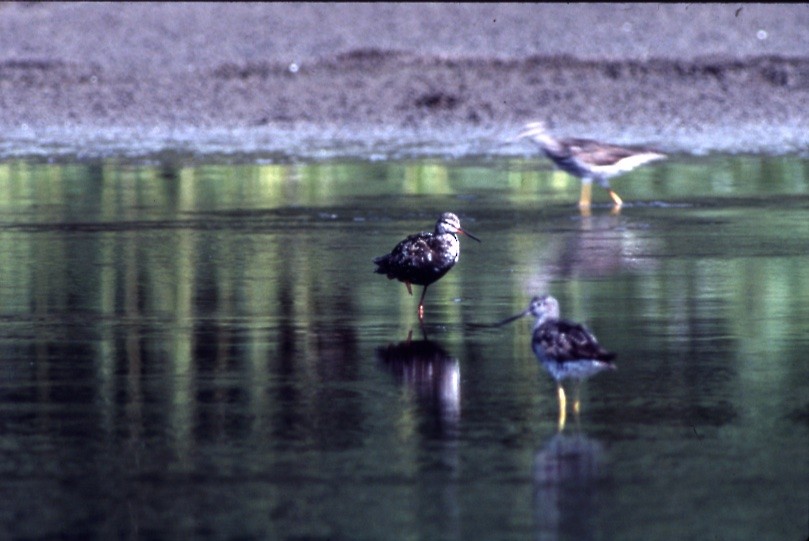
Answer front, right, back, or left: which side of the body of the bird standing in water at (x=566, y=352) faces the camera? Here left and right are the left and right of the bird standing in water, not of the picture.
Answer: left

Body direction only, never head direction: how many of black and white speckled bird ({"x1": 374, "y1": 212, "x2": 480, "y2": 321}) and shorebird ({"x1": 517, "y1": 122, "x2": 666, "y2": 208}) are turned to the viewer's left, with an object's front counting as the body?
1

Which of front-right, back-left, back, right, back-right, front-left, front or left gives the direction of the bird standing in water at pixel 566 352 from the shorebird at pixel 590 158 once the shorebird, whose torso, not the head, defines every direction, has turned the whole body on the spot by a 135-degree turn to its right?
back-right

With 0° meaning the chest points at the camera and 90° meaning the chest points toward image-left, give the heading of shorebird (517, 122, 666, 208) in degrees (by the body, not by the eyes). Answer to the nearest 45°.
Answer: approximately 90°

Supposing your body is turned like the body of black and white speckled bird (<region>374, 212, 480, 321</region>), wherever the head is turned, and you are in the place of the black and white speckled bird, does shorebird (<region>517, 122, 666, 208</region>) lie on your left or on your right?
on your left

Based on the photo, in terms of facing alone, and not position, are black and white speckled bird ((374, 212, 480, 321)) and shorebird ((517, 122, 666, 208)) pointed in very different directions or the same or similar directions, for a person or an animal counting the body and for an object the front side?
very different directions

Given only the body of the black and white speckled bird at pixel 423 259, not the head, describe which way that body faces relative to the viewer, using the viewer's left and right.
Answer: facing to the right of the viewer

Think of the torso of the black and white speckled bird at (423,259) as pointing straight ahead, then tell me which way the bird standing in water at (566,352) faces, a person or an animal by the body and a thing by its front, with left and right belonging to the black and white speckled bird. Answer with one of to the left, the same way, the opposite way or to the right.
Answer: the opposite way

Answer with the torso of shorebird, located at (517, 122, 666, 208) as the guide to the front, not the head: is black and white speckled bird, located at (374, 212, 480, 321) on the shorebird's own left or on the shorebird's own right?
on the shorebird's own left

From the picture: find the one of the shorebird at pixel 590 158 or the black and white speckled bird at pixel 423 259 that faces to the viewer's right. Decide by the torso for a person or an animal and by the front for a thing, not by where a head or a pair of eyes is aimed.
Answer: the black and white speckled bird
